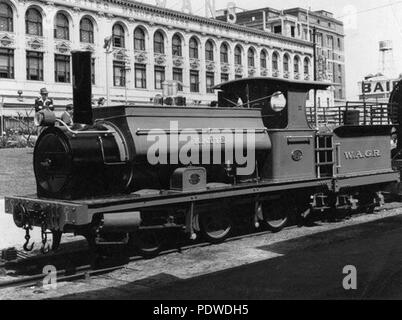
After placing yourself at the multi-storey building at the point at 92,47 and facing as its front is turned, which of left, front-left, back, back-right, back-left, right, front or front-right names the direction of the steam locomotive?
front-right

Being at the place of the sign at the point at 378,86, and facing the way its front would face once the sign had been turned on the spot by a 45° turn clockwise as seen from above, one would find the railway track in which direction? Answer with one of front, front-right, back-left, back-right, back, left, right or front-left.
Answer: front-left

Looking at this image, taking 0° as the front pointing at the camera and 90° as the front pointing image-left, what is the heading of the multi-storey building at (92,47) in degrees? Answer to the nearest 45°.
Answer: approximately 315°

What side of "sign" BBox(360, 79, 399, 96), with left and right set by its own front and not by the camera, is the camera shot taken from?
front

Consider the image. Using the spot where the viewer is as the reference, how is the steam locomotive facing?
facing the viewer and to the left of the viewer

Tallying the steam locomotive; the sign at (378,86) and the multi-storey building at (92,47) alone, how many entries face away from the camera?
0

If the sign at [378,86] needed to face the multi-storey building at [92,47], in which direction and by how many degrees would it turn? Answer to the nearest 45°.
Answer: approximately 45° to its right

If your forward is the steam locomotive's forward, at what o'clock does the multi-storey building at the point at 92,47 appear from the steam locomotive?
The multi-storey building is roughly at 4 o'clock from the steam locomotive.

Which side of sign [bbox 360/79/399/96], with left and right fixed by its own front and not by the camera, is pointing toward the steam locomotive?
front

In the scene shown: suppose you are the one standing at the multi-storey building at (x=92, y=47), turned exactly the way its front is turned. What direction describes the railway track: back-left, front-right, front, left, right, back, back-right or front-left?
front-right

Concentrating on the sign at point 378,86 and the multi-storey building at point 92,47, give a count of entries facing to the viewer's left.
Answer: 0

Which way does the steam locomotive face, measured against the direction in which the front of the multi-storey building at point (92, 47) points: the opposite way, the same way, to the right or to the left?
to the right

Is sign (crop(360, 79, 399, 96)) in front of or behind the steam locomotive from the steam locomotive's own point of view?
behind
